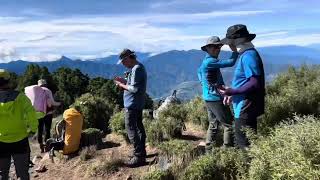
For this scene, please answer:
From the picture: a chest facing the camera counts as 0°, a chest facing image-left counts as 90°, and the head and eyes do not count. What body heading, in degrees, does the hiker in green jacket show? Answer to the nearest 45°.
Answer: approximately 180°

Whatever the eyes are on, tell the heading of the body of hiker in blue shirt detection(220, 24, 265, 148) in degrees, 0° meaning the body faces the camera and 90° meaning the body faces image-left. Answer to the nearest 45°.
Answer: approximately 90°

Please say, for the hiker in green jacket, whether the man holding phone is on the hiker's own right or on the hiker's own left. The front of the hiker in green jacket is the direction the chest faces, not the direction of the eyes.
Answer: on the hiker's own right

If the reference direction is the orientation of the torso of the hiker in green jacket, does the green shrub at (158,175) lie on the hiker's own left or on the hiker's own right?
on the hiker's own right

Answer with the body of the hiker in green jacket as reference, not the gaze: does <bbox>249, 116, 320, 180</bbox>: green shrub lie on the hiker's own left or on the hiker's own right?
on the hiker's own right
